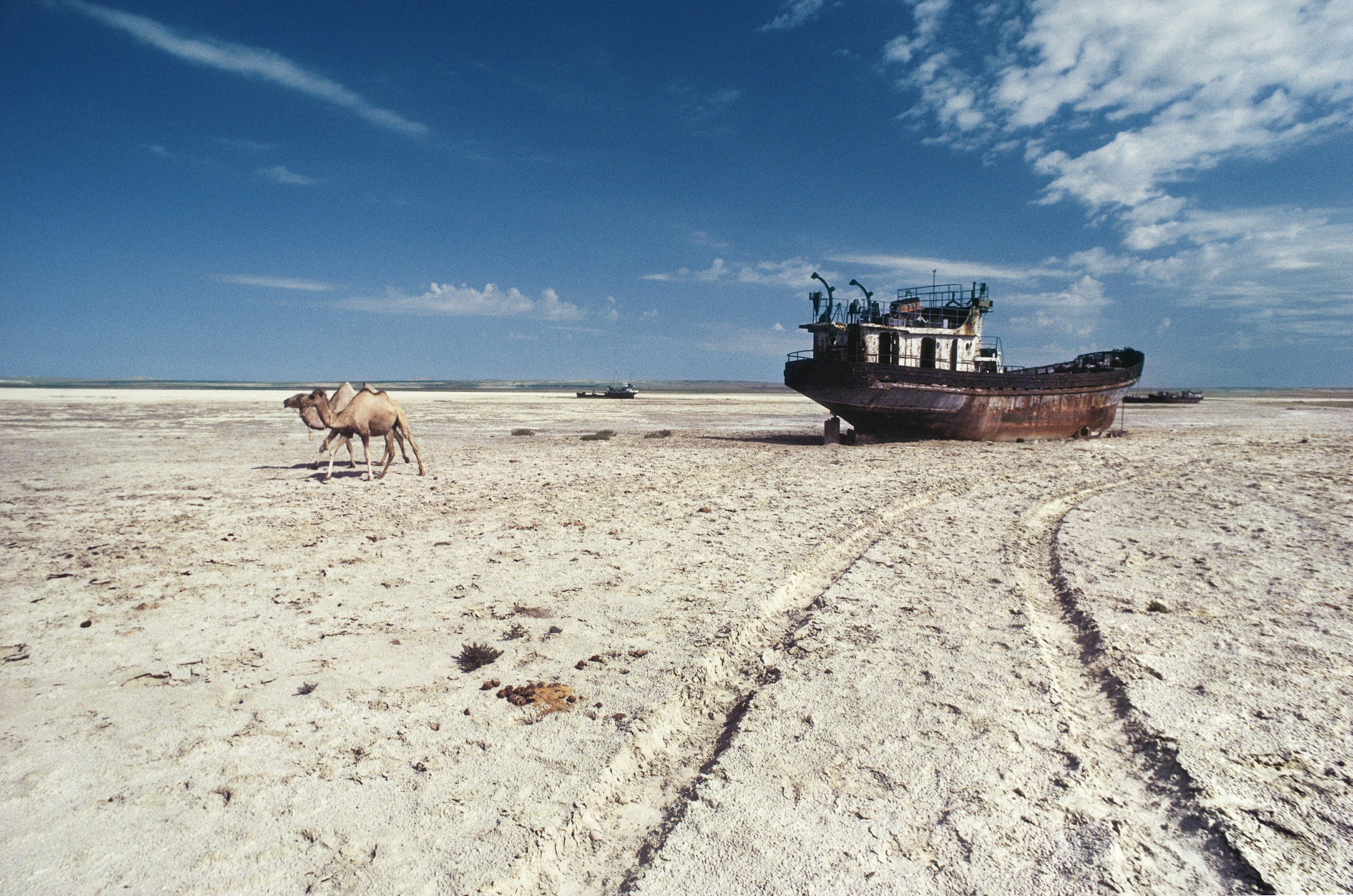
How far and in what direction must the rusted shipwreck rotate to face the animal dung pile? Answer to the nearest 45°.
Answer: approximately 90° to its right

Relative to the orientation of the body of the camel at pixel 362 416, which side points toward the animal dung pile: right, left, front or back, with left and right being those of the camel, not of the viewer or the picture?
left

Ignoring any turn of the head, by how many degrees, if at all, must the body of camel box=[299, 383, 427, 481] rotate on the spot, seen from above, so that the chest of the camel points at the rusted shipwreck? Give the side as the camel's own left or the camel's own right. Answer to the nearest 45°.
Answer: approximately 180°

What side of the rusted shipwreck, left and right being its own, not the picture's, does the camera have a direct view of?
right

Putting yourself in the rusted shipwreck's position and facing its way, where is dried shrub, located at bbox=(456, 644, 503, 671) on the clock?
The dried shrub is roughly at 3 o'clock from the rusted shipwreck.

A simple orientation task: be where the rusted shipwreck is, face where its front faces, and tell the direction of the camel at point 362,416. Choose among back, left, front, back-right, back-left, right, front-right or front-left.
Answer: back-right

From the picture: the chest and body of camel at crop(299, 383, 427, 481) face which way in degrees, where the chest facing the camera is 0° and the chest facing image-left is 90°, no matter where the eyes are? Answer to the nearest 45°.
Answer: approximately 90°

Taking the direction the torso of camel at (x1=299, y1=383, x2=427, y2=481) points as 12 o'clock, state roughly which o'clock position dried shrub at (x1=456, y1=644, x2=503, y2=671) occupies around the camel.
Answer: The dried shrub is roughly at 9 o'clock from the camel.

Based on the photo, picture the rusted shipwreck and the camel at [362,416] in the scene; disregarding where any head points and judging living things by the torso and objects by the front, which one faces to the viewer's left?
the camel

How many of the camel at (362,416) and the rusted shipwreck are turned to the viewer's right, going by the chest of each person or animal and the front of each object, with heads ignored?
1
